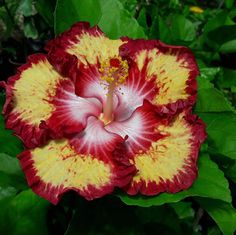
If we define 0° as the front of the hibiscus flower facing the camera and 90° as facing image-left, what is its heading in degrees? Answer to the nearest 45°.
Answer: approximately 0°

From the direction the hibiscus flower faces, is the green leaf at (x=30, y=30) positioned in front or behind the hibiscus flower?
behind

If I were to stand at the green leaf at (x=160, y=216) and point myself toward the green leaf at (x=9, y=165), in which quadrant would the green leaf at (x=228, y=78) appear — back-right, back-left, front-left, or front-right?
back-right

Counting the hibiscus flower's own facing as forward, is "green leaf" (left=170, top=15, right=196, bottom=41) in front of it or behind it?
behind

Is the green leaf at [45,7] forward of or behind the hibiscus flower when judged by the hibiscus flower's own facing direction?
behind

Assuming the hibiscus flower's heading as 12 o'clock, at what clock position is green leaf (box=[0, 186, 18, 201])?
The green leaf is roughly at 3 o'clock from the hibiscus flower.
